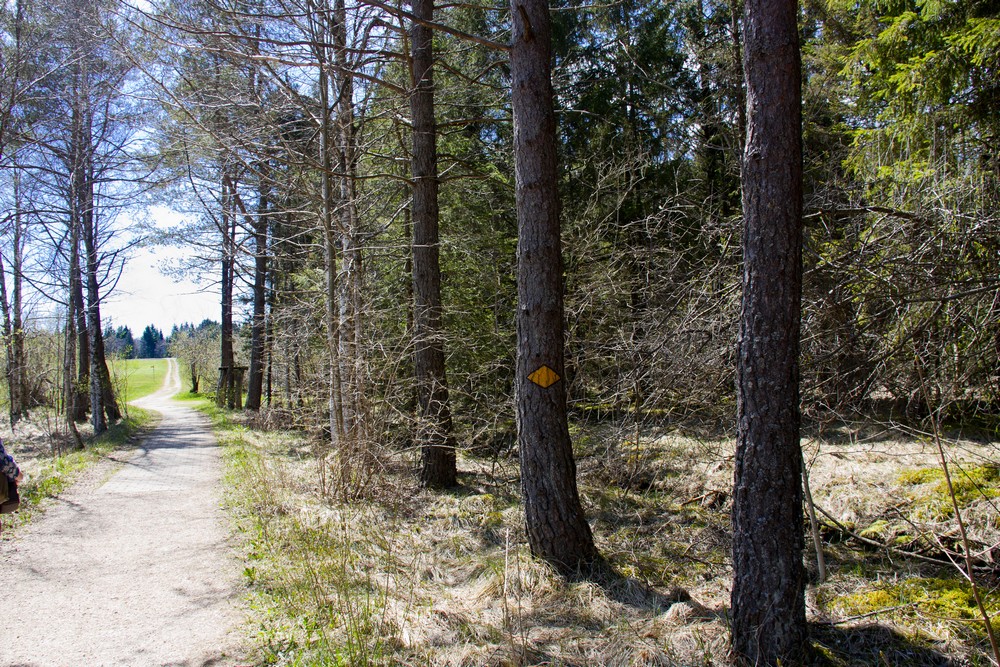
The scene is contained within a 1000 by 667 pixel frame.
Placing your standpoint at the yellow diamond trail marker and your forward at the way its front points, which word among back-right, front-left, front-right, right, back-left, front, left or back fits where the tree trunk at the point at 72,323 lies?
back-right

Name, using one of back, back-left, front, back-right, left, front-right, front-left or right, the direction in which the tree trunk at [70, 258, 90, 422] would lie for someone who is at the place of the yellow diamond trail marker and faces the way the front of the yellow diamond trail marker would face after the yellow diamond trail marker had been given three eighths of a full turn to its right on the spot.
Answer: front

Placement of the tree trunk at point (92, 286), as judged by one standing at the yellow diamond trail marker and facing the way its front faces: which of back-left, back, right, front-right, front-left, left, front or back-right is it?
back-right

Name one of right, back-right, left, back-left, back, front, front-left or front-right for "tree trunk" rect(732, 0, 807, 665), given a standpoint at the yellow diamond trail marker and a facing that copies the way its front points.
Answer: front-left

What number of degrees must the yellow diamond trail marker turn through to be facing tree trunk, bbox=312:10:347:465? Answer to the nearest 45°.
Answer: approximately 135° to its right

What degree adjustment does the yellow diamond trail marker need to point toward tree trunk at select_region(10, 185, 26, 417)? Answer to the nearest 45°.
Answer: approximately 135° to its right

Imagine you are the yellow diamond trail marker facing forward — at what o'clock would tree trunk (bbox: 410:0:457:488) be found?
The tree trunk is roughly at 5 o'clock from the yellow diamond trail marker.

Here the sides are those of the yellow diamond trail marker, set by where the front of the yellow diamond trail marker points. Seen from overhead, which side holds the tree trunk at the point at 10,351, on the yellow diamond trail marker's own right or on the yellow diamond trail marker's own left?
on the yellow diamond trail marker's own right

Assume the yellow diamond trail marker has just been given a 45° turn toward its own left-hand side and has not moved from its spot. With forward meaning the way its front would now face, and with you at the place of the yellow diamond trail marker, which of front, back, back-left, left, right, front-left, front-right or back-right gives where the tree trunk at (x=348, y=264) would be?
back

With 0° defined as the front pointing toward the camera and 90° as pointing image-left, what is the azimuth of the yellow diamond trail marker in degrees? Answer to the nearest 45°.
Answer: approximately 0°
